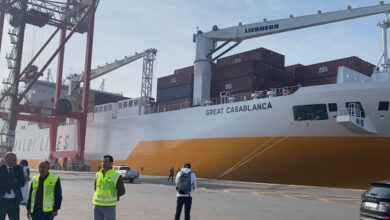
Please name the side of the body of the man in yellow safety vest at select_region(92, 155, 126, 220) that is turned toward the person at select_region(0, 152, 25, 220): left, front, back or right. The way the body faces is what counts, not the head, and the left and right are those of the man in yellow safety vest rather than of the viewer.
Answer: right

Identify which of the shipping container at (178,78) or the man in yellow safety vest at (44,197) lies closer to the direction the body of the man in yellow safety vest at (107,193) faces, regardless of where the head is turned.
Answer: the man in yellow safety vest

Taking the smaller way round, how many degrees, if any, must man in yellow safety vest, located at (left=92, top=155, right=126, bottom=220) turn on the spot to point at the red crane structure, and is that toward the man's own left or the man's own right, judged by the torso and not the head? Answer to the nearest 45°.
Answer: approximately 135° to the man's own right

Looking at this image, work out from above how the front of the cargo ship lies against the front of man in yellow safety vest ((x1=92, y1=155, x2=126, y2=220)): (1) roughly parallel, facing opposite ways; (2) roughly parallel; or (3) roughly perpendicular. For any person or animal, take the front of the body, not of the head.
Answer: roughly perpendicular

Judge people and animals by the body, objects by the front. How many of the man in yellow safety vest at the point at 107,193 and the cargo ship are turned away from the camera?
0

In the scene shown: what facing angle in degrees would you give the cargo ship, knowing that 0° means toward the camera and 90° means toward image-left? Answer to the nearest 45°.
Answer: approximately 315°

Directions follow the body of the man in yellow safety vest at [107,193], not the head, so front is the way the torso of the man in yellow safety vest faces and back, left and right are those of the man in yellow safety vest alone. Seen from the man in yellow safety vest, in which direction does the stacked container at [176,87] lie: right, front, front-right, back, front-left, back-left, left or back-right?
back-right

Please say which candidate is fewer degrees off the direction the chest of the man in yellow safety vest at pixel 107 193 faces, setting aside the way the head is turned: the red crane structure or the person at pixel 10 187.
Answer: the person

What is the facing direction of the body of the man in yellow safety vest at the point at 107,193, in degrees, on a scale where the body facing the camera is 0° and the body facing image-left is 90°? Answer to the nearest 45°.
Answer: approximately 45°

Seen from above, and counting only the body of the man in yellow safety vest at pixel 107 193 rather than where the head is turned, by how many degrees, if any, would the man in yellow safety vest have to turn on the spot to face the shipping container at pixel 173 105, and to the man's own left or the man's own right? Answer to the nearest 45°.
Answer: approximately 135° to the man's own right

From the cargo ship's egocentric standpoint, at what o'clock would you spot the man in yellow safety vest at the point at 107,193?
The man in yellow safety vest is roughly at 2 o'clock from the cargo ship.

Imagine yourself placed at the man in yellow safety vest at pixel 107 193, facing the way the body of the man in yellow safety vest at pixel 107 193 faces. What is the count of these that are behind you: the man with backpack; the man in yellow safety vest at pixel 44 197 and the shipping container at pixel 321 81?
2
